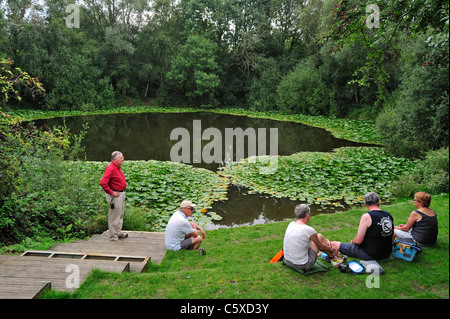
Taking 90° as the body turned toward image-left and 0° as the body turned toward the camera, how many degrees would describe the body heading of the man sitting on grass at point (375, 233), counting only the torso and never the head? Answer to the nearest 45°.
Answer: approximately 135°

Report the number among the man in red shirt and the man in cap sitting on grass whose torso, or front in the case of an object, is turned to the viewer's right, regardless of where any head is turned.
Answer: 2

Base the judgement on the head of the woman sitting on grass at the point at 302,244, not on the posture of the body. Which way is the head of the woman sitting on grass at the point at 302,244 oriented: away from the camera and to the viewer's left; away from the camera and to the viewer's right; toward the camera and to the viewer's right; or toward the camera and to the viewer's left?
away from the camera and to the viewer's right

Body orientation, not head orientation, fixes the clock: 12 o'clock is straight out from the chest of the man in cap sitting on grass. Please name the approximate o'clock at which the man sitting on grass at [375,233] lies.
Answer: The man sitting on grass is roughly at 1 o'clock from the man in cap sitting on grass.

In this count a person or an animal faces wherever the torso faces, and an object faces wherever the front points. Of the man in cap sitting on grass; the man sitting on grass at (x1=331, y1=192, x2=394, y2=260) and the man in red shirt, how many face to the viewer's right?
2

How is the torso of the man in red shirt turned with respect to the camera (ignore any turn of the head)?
to the viewer's right

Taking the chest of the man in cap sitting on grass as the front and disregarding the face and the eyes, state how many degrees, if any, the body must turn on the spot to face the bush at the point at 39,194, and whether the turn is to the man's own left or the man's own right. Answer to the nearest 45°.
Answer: approximately 135° to the man's own left

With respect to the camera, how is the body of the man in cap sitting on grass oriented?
to the viewer's right

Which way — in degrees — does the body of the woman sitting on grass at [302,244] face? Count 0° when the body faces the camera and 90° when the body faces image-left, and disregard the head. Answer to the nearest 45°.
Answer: approximately 225°

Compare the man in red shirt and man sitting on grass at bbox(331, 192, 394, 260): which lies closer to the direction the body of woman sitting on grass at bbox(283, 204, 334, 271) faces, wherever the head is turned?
the man sitting on grass

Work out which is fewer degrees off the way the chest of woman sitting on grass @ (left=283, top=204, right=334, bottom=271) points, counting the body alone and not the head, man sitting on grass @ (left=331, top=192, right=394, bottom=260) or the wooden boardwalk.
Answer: the man sitting on grass
